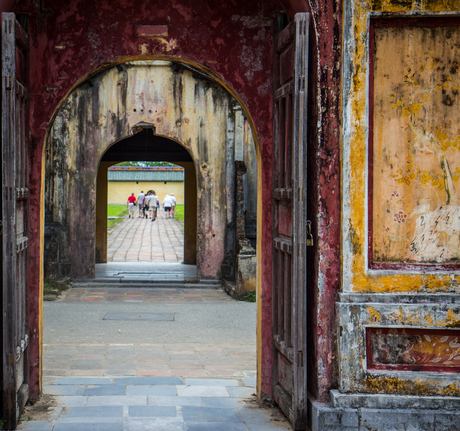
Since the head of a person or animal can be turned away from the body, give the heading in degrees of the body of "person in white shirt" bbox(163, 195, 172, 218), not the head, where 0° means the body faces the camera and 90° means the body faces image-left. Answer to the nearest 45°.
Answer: approximately 180°

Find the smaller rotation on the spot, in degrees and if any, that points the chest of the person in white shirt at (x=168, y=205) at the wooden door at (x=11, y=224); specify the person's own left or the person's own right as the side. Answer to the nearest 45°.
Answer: approximately 180°

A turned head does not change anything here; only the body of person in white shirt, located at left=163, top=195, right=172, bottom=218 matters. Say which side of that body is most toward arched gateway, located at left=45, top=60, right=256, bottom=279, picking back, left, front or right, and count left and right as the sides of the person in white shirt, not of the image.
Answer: back

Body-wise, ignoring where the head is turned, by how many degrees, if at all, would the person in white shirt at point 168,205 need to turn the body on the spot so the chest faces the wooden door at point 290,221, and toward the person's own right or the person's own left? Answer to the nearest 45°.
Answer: approximately 180°

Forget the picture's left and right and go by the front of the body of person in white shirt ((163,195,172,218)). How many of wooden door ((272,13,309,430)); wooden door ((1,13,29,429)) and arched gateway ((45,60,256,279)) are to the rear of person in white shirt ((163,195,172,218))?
3
